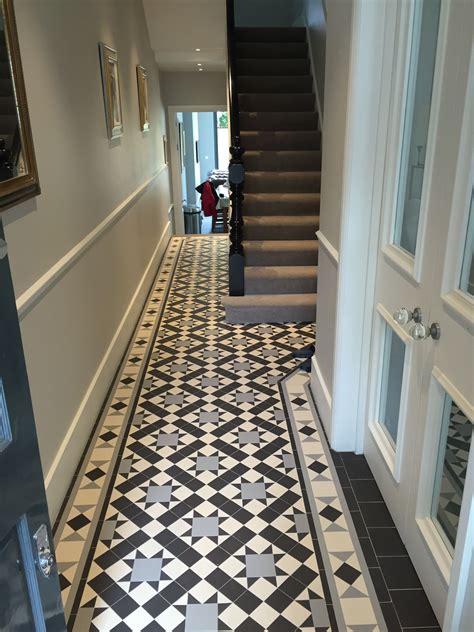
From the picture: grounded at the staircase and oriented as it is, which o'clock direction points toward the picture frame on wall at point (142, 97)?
The picture frame on wall is roughly at 3 o'clock from the staircase.

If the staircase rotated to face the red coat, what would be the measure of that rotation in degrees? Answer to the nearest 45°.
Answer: approximately 180°

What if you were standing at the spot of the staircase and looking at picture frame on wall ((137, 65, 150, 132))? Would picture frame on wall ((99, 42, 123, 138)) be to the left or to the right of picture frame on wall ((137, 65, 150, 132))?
left

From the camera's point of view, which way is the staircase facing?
toward the camera

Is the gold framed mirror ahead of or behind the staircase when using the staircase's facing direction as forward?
ahead

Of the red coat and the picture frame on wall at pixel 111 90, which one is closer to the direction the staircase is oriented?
the picture frame on wall

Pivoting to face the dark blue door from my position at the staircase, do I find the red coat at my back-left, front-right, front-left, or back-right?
back-right

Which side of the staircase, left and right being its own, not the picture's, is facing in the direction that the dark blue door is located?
front
